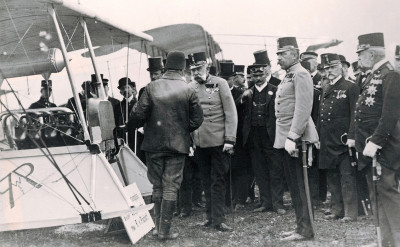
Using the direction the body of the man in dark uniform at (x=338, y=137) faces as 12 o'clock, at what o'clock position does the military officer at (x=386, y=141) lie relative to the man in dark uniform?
The military officer is roughly at 10 o'clock from the man in dark uniform.

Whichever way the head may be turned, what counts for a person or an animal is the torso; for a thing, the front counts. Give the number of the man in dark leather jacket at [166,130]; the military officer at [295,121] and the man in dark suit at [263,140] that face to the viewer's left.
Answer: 1

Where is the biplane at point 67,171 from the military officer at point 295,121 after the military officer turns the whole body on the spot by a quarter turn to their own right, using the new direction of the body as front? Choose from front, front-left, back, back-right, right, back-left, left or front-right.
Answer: left

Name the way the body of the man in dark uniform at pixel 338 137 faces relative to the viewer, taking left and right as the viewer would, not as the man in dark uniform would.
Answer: facing the viewer and to the left of the viewer

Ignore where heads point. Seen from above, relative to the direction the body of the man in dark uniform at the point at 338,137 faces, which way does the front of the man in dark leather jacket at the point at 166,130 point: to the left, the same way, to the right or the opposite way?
the opposite way

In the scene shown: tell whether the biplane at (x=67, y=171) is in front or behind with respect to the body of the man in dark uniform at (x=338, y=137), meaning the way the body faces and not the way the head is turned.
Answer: in front

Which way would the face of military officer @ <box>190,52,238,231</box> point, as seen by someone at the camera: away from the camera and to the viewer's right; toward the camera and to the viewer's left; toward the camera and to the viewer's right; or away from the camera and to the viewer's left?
toward the camera and to the viewer's left

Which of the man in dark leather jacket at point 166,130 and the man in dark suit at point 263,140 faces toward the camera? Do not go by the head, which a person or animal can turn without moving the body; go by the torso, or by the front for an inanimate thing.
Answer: the man in dark suit at point 263,140

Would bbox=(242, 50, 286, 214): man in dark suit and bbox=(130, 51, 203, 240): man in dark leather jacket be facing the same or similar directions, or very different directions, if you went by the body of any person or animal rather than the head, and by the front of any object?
very different directions

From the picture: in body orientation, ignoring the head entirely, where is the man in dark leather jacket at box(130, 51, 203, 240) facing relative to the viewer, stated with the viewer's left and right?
facing away from the viewer

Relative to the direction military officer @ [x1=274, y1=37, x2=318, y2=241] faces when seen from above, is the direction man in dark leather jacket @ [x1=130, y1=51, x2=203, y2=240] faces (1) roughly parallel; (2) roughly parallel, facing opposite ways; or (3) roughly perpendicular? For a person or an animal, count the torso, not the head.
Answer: roughly perpendicular

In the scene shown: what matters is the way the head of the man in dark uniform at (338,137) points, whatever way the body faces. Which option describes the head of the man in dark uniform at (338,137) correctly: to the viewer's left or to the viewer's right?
to the viewer's left

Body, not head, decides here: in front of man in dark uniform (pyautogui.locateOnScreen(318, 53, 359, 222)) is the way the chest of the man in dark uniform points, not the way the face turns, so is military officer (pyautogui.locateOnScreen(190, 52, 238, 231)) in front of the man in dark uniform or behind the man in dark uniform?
in front

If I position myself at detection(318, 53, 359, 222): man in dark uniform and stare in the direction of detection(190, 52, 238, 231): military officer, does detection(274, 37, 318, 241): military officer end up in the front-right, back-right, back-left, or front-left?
front-left

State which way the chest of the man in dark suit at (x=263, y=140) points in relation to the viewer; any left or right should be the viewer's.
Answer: facing the viewer

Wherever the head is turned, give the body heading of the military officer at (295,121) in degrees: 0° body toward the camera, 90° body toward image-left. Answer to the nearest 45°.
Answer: approximately 90°
